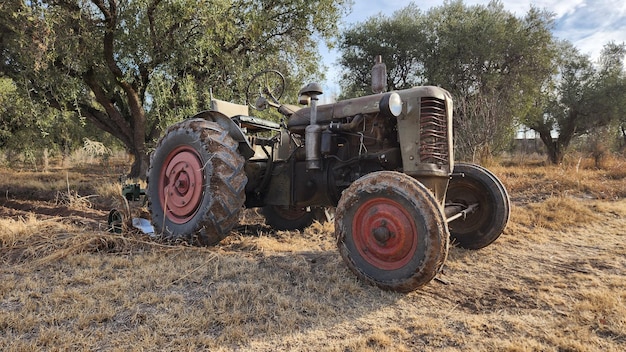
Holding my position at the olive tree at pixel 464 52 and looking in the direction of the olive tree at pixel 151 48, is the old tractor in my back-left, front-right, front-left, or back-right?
front-left

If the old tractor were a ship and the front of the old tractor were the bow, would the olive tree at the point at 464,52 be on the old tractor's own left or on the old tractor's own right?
on the old tractor's own left

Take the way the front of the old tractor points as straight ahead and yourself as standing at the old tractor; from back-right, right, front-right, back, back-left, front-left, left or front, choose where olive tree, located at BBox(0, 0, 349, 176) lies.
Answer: back

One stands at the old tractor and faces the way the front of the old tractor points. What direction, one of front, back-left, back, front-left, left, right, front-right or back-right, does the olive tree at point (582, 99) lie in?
left

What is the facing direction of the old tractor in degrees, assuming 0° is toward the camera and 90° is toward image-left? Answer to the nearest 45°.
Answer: approximately 315°
